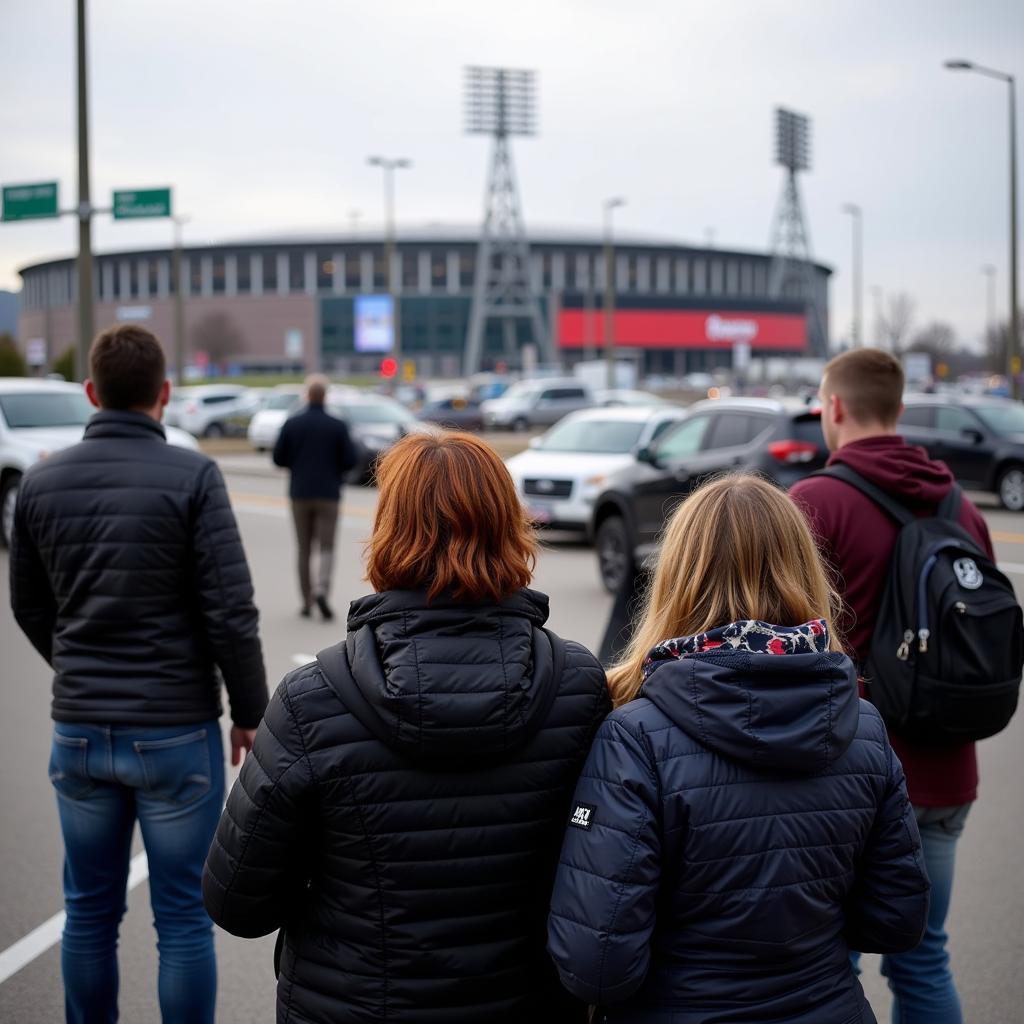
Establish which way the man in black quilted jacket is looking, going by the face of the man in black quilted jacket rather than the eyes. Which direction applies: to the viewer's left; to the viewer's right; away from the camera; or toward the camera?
away from the camera

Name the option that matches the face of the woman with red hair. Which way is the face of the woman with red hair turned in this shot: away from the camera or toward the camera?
away from the camera

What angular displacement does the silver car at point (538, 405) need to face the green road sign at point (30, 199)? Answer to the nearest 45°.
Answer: approximately 45° to its left

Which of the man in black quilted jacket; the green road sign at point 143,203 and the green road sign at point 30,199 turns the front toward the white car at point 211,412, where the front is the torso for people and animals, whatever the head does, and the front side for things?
the man in black quilted jacket

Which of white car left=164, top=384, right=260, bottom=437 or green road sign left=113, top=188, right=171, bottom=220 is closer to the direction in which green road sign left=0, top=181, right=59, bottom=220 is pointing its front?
the green road sign

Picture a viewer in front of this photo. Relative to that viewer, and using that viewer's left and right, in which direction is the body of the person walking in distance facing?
facing away from the viewer

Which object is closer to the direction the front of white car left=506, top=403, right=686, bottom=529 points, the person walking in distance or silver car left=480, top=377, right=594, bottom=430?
the person walking in distance

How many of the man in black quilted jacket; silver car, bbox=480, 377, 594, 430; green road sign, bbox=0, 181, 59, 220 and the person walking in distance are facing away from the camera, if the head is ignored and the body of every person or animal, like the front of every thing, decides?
2

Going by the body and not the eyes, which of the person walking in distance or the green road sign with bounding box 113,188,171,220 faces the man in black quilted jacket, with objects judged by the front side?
the green road sign

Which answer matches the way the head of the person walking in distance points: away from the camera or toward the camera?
away from the camera

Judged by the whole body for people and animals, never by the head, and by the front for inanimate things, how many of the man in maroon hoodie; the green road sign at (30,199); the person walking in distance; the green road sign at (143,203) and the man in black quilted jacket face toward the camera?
2
